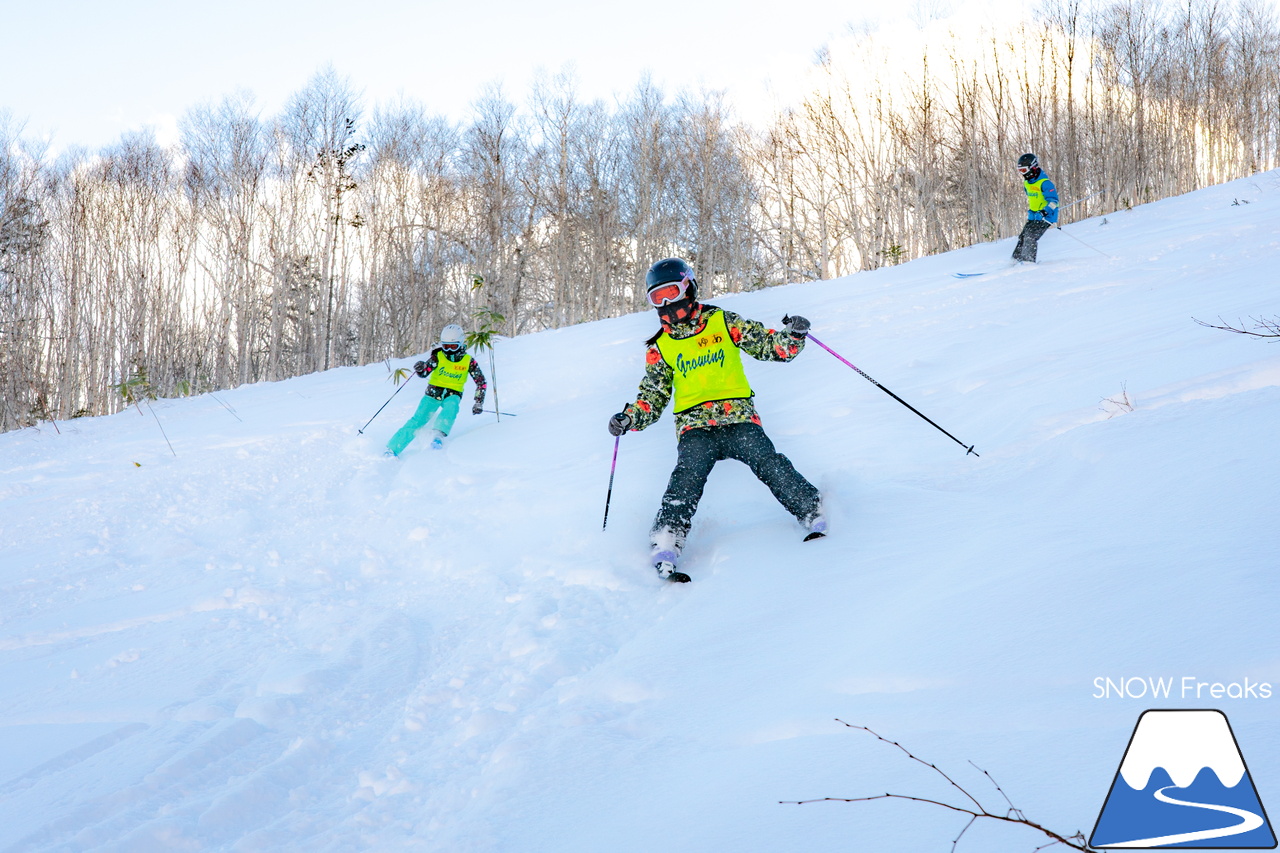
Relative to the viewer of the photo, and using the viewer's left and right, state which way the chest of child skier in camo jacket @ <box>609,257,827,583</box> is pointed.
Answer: facing the viewer

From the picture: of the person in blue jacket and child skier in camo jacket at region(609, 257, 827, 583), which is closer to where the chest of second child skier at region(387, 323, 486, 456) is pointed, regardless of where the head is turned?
the child skier in camo jacket

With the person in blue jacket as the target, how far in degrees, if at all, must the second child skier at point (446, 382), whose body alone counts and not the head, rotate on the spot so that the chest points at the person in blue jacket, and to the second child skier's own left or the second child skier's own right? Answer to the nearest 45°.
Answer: approximately 90° to the second child skier's own left

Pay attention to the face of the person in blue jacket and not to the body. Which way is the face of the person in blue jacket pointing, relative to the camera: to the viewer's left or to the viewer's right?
to the viewer's left

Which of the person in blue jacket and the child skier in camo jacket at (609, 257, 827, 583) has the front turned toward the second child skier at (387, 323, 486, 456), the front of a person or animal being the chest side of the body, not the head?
the person in blue jacket

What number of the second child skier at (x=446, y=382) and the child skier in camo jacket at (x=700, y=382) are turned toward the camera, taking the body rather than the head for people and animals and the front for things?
2

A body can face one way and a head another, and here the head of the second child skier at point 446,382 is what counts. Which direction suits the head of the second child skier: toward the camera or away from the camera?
toward the camera

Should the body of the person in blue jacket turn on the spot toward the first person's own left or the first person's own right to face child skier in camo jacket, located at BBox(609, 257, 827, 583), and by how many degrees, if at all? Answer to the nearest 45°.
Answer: approximately 45° to the first person's own left

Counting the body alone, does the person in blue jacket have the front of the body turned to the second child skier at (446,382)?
yes

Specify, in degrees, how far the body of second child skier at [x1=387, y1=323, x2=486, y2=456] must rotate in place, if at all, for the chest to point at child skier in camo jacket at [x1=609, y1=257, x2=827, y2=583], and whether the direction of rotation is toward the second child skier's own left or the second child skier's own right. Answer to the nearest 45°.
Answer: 0° — they already face them

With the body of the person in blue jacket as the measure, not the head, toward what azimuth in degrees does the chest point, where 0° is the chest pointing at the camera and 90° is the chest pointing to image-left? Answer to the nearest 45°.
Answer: approximately 45°

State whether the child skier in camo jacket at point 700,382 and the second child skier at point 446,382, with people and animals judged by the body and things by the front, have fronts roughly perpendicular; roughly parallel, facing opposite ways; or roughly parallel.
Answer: roughly parallel
